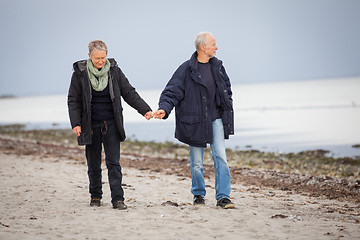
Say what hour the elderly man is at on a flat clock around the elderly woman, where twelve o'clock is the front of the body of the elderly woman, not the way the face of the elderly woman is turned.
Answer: The elderly man is roughly at 9 o'clock from the elderly woman.

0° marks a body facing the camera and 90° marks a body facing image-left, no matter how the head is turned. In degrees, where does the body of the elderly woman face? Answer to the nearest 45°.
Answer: approximately 0°

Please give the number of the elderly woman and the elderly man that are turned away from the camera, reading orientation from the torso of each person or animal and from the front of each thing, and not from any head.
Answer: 0

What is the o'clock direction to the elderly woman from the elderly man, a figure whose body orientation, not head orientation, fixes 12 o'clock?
The elderly woman is roughly at 4 o'clock from the elderly man.

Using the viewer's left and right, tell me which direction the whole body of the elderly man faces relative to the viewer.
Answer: facing the viewer and to the right of the viewer
